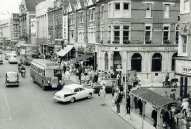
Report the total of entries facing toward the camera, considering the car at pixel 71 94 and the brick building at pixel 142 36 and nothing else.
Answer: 1

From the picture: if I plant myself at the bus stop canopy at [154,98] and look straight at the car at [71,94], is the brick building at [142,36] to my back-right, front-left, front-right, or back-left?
front-right

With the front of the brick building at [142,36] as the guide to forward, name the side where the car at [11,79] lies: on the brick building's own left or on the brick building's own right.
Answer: on the brick building's own right

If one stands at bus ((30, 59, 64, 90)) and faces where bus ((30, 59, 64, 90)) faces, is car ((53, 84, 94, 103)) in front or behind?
in front

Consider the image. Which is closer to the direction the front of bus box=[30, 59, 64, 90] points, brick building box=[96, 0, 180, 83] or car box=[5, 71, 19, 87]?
the brick building

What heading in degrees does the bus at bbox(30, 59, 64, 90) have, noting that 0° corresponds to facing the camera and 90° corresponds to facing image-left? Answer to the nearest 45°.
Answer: approximately 315°

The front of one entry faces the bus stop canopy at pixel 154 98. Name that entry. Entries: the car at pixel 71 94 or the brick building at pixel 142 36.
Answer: the brick building

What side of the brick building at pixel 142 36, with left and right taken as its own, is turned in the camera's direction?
front

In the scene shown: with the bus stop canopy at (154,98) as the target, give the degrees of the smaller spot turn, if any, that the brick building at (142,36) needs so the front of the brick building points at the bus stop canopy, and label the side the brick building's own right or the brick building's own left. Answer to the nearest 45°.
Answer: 0° — it already faces it

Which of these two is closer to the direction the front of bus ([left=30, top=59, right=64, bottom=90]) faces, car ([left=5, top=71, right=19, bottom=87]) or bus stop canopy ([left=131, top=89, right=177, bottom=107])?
the bus stop canopy

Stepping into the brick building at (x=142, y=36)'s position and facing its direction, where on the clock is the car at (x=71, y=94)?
The car is roughly at 1 o'clock from the brick building.

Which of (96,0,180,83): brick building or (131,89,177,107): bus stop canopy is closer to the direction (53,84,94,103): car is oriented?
the brick building
